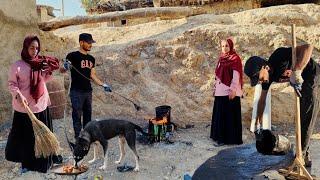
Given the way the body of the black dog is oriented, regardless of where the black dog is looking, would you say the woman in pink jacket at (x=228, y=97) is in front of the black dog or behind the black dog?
behind

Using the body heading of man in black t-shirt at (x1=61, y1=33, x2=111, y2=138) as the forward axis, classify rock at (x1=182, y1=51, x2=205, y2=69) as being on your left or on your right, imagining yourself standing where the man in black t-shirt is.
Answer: on your left

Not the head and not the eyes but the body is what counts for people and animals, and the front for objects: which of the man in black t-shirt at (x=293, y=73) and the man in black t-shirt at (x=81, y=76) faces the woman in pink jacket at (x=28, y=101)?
the man in black t-shirt at (x=293, y=73)

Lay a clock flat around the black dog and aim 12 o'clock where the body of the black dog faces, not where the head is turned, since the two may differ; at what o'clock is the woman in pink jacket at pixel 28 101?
The woman in pink jacket is roughly at 12 o'clock from the black dog.

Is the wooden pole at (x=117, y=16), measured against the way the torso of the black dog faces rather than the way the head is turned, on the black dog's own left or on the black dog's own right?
on the black dog's own right

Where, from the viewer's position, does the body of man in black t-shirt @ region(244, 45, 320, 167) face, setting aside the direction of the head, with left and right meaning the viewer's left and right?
facing to the left of the viewer

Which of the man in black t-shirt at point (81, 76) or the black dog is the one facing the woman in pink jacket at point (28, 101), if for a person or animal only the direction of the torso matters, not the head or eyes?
the black dog

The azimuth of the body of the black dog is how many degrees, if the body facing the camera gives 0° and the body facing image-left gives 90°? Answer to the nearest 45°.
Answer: approximately 90°

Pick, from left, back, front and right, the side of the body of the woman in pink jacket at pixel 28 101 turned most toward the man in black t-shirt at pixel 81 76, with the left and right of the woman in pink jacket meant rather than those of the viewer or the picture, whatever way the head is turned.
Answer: left

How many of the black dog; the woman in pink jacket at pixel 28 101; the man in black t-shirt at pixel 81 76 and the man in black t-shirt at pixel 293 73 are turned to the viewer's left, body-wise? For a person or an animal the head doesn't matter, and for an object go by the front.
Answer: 2

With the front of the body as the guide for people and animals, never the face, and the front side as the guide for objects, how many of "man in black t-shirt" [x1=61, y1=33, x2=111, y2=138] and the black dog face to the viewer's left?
1

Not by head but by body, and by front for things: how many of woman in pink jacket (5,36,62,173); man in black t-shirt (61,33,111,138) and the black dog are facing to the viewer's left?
1

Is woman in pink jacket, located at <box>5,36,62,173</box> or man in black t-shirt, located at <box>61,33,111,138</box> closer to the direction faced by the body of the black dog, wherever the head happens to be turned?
the woman in pink jacket

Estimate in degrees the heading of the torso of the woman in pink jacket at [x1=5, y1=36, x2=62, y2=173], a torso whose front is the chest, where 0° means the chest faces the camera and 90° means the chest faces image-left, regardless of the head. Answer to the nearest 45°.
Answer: approximately 315°
